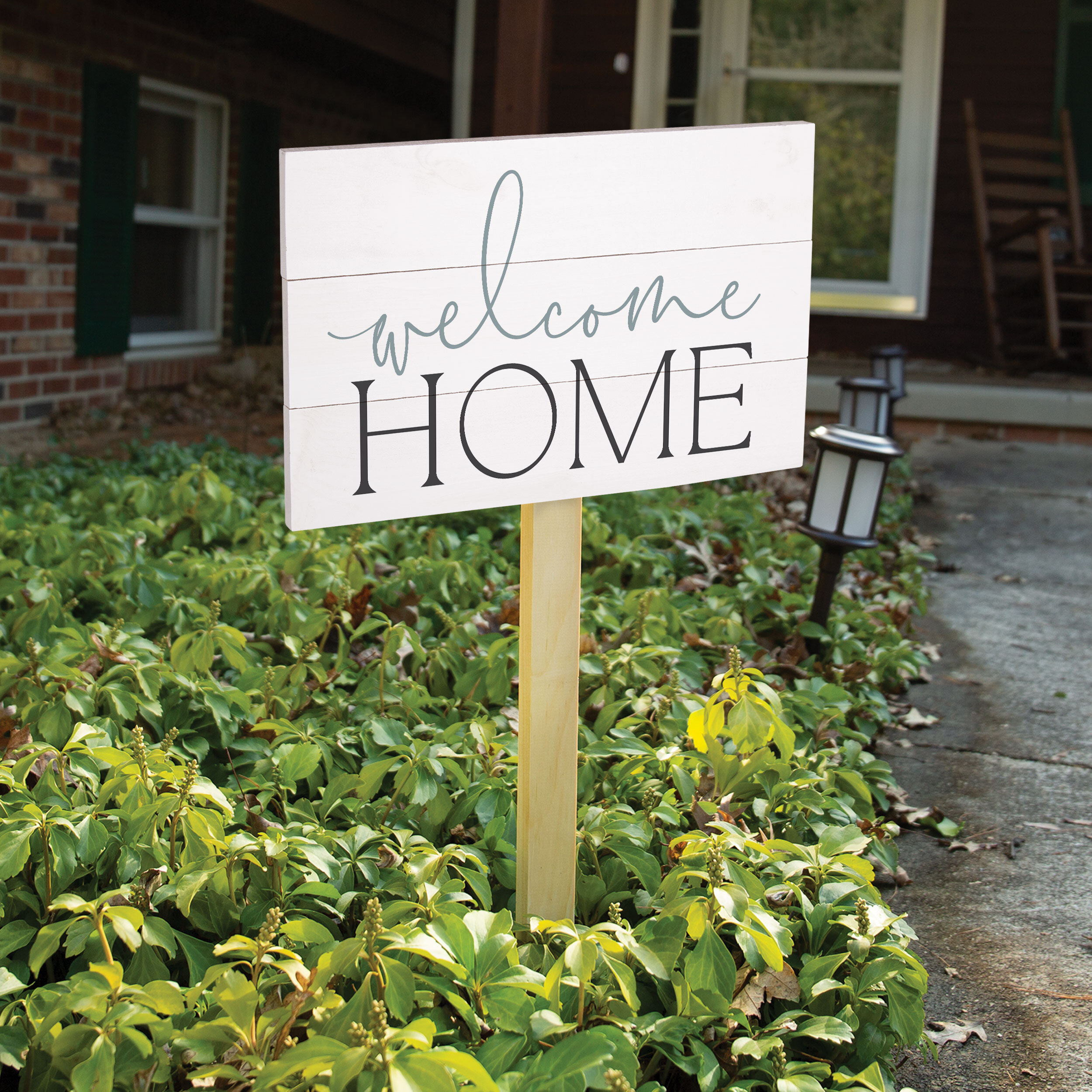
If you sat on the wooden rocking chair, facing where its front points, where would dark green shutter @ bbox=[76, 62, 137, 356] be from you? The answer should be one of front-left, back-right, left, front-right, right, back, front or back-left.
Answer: right

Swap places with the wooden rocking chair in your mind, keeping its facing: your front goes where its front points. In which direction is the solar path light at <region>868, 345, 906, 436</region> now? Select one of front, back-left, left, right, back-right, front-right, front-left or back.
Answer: front-right

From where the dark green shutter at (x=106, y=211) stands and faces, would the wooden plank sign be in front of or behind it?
in front

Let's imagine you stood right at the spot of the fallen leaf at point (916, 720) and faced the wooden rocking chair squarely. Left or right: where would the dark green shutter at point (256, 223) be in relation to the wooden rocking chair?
left

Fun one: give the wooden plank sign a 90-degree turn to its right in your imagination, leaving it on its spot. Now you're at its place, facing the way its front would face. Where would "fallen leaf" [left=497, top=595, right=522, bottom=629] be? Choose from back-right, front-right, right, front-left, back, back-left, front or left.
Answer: back-right
